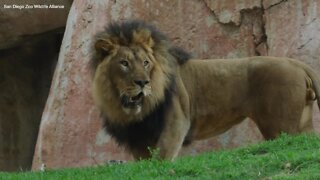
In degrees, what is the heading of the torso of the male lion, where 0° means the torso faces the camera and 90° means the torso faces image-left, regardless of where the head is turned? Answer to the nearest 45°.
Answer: approximately 90°
